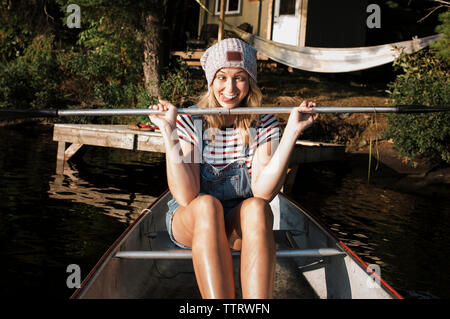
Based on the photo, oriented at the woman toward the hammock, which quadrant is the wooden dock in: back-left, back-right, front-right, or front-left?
front-left

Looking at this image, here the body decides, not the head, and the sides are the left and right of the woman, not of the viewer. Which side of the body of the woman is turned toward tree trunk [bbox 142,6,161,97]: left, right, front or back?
back

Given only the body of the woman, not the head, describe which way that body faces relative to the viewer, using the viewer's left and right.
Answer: facing the viewer

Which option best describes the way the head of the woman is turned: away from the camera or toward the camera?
toward the camera

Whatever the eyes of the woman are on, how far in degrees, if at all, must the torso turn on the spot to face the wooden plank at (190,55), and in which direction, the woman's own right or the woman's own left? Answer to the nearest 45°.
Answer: approximately 180°

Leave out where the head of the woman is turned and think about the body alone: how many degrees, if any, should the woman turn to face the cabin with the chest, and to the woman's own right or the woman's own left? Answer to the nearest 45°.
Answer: approximately 180°

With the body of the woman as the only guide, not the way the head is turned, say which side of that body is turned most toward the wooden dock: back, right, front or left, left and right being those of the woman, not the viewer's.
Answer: back

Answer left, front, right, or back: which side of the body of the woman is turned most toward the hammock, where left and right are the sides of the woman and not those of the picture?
back
